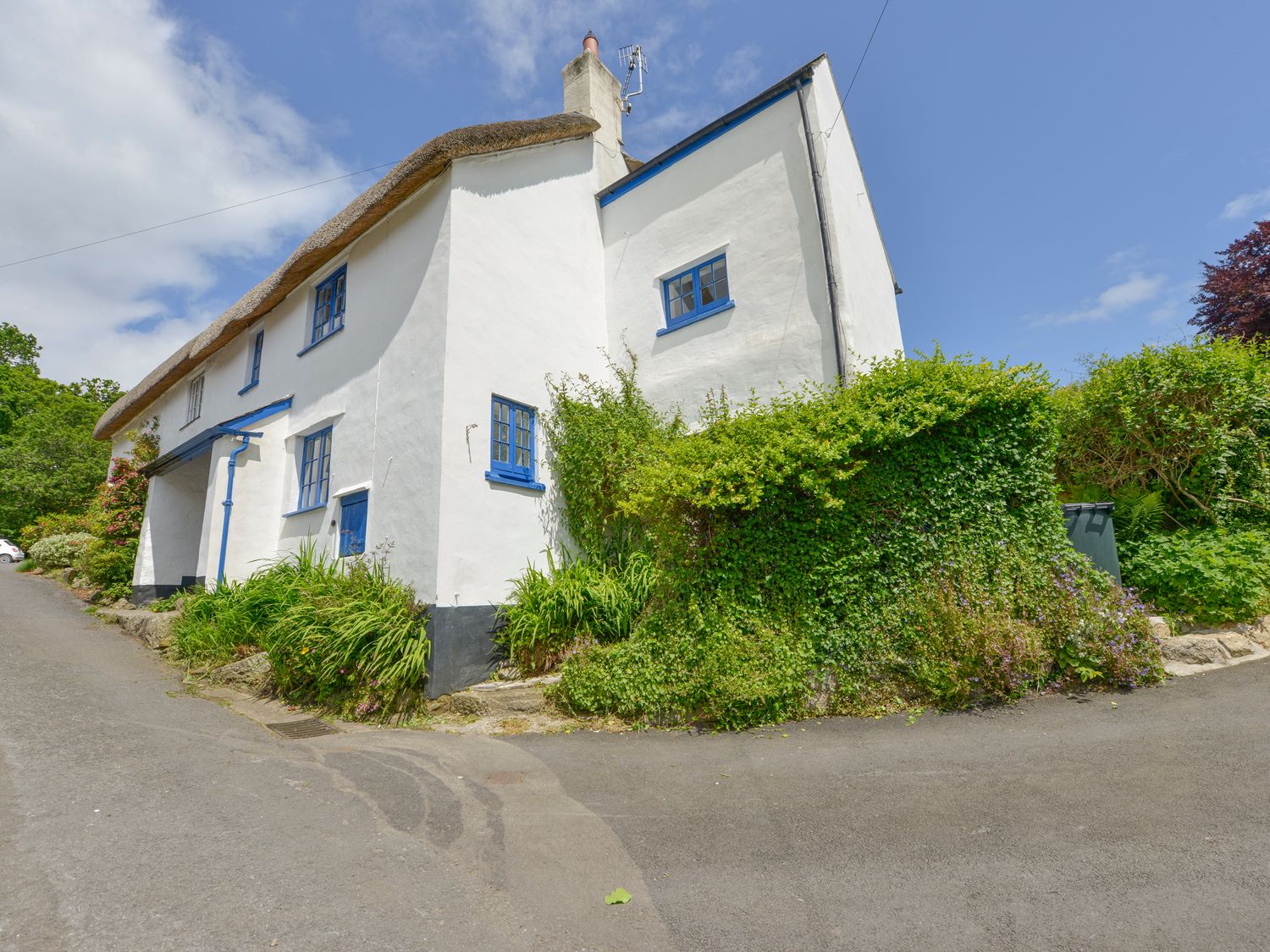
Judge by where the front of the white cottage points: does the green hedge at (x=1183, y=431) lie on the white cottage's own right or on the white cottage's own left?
on the white cottage's own left

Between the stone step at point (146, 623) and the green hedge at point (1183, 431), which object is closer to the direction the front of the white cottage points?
the stone step

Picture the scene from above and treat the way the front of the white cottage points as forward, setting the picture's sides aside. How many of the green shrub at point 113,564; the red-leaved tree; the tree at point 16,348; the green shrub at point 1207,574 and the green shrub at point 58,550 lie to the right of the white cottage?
3

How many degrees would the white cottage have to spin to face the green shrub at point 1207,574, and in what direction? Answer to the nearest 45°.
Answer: approximately 90° to its left

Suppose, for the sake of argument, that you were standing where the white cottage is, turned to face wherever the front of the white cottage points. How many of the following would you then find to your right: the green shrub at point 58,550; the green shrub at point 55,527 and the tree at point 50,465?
3

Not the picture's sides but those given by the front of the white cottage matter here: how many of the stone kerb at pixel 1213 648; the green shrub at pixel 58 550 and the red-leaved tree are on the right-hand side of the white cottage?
1

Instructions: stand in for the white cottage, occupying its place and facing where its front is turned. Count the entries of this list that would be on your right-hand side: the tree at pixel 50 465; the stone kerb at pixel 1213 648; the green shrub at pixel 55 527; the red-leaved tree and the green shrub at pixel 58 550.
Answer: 3

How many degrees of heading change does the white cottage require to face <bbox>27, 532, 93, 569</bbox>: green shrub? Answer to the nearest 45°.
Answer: approximately 90° to its right

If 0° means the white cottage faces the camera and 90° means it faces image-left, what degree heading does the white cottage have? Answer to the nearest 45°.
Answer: approximately 45°

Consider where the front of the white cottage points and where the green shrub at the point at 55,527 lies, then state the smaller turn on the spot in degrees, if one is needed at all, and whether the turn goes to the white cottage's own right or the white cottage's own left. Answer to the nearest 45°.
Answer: approximately 90° to the white cottage's own right

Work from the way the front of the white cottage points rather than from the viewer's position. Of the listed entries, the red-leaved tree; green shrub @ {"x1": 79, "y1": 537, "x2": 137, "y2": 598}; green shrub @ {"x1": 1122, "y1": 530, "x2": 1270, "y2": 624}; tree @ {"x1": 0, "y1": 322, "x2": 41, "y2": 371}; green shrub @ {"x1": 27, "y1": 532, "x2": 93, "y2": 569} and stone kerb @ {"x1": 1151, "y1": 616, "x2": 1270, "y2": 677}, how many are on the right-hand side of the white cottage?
3
